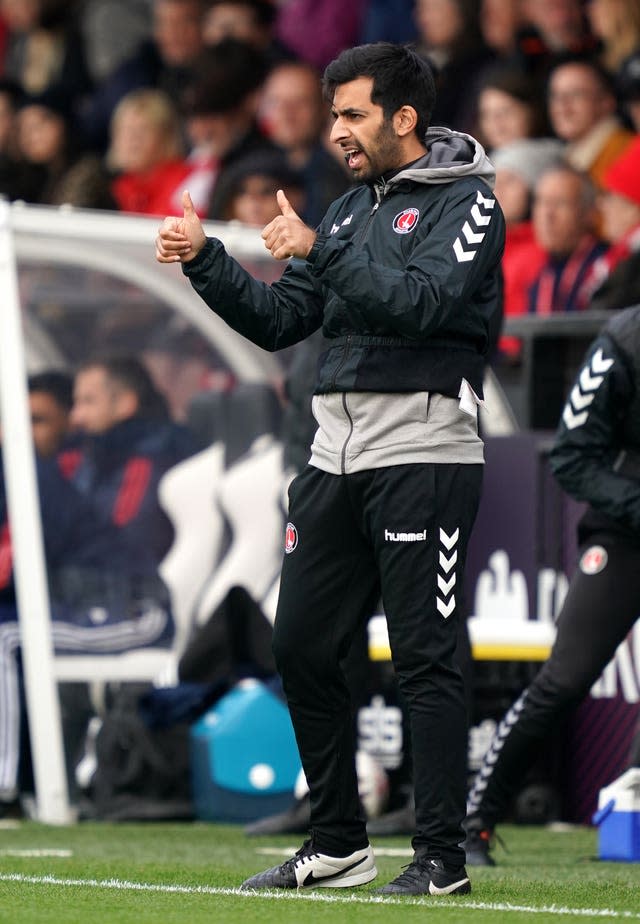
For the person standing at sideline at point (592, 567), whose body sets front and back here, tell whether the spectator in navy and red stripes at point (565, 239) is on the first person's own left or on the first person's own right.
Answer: on the first person's own left

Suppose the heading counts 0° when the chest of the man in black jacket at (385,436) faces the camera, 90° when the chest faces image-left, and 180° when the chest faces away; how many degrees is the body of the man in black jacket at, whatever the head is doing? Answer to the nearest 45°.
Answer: approximately 45°

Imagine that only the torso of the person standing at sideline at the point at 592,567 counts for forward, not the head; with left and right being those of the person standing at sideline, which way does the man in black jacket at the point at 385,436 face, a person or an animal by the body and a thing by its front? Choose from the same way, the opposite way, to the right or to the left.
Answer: to the right

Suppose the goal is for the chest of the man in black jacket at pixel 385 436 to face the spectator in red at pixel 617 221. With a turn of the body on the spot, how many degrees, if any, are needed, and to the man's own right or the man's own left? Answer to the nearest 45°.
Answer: approximately 135° to the man's own right
